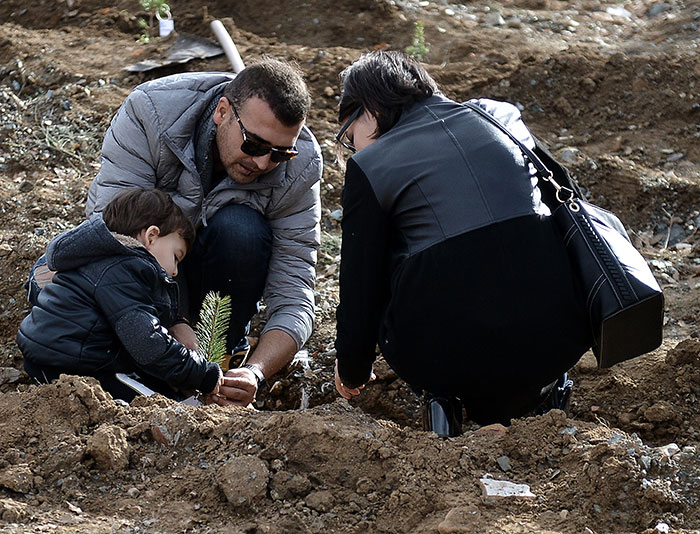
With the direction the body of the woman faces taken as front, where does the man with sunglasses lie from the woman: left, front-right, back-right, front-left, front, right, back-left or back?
front

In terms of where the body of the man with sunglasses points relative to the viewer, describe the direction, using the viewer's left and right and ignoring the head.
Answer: facing the viewer and to the right of the viewer

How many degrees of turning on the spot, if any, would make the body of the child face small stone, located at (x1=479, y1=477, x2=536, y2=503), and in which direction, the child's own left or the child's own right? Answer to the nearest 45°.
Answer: approximately 45° to the child's own right

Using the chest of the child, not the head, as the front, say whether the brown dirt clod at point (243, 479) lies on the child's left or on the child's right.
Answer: on the child's right

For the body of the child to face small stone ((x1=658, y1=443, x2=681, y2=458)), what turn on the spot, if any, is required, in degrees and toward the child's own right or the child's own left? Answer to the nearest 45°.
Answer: approximately 45° to the child's own right

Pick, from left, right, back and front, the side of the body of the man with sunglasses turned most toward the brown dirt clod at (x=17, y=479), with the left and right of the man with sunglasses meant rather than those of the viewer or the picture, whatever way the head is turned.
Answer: right

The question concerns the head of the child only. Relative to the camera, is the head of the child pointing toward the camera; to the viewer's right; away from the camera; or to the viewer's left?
to the viewer's right

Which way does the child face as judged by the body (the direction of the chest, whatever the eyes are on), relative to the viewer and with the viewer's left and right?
facing to the right of the viewer

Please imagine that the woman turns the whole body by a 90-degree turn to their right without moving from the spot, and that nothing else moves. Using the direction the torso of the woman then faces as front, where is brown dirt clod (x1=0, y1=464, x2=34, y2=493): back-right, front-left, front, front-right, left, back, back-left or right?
back

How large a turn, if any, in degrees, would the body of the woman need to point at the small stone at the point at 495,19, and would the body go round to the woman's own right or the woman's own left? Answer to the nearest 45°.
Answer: approximately 45° to the woman's own right

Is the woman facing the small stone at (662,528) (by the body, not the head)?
no

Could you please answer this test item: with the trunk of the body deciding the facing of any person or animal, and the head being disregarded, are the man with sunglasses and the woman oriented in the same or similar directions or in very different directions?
very different directions

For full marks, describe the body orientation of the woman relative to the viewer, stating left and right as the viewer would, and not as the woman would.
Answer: facing away from the viewer and to the left of the viewer

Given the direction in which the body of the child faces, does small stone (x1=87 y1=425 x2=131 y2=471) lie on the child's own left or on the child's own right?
on the child's own right

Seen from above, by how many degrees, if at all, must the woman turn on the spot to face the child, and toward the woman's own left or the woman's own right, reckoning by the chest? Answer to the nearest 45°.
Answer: approximately 45° to the woman's own left

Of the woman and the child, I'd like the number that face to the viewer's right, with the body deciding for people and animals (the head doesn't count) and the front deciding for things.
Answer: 1

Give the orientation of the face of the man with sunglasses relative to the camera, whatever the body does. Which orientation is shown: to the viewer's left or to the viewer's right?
to the viewer's right
